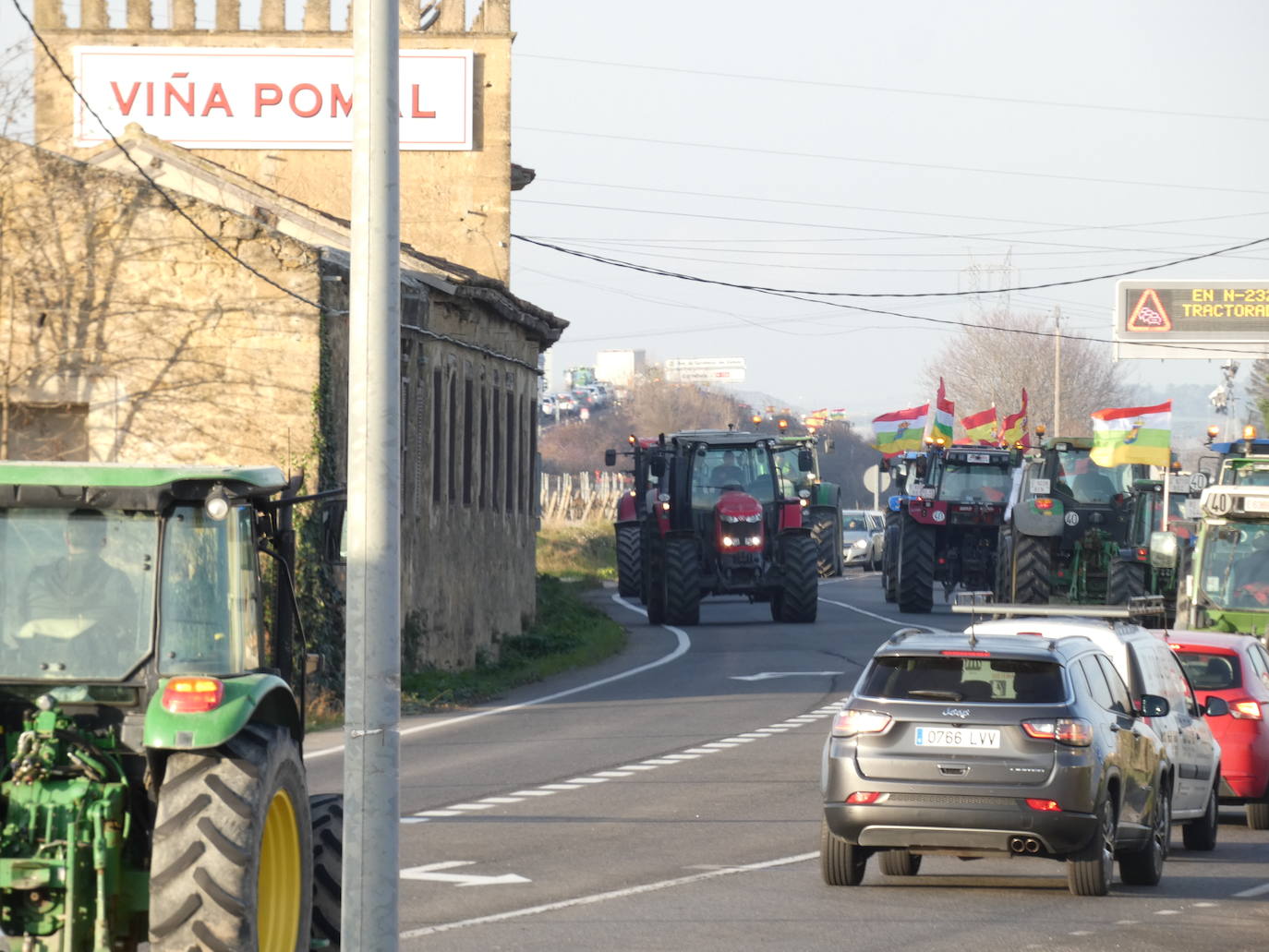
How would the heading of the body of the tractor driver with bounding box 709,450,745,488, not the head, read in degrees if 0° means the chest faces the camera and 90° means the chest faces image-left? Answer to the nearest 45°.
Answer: approximately 0°

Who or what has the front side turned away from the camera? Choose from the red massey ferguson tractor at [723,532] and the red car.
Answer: the red car

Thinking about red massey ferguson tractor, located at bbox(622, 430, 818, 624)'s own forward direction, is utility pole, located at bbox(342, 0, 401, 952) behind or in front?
in front

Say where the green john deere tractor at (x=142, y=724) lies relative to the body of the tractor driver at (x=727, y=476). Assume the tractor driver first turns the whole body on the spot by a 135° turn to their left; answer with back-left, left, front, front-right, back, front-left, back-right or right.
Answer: back-right

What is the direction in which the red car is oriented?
away from the camera

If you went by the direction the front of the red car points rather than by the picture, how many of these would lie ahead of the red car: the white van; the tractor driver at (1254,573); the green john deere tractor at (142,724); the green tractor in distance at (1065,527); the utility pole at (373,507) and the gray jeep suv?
2

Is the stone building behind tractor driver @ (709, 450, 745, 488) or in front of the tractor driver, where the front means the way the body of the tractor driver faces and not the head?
in front

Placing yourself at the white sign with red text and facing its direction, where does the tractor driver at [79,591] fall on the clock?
The tractor driver is roughly at 12 o'clock from the white sign with red text.

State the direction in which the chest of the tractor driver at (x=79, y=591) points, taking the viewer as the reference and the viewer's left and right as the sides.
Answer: facing away from the viewer

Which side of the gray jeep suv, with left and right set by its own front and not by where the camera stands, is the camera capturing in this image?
back

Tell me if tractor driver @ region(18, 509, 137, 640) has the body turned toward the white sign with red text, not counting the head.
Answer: yes

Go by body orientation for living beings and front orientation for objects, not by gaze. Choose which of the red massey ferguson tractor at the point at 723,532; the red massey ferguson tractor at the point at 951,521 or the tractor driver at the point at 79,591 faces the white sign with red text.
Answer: the tractor driver

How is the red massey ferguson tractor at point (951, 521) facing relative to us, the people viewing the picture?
facing away from the viewer
